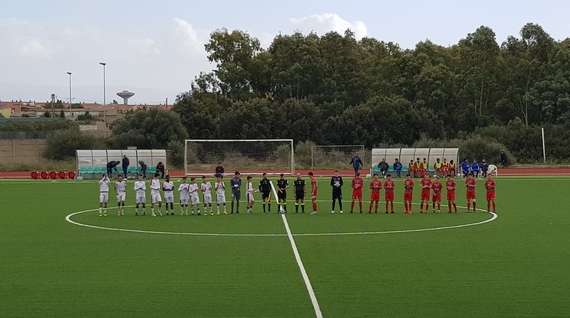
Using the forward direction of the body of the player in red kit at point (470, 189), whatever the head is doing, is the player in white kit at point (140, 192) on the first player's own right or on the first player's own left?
on the first player's own right

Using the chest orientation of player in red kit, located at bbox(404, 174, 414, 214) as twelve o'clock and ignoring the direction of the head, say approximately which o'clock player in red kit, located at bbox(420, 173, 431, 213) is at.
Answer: player in red kit, located at bbox(420, 173, 431, 213) is roughly at 8 o'clock from player in red kit, located at bbox(404, 174, 414, 214).

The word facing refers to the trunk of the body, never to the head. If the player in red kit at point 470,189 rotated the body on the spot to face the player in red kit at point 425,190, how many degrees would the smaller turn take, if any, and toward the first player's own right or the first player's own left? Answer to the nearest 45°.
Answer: approximately 90° to the first player's own right

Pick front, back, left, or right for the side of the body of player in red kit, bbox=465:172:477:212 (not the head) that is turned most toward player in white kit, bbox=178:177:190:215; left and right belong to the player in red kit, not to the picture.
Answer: right

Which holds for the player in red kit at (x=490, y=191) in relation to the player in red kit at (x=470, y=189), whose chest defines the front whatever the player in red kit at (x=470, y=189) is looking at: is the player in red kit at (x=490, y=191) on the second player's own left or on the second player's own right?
on the second player's own left

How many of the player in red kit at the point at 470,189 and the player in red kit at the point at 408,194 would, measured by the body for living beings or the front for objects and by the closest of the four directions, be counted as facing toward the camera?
2

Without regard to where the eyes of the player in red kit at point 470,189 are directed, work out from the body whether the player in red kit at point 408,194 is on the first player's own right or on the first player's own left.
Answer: on the first player's own right

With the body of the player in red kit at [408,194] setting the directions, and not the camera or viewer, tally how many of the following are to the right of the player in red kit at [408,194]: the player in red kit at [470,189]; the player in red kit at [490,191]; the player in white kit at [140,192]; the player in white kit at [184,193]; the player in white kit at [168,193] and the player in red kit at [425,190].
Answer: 3
